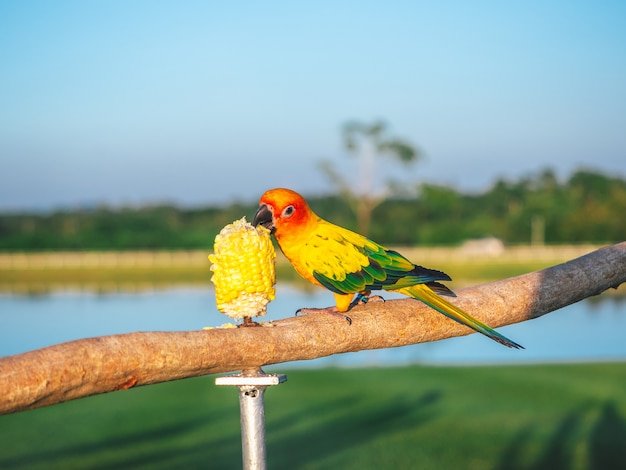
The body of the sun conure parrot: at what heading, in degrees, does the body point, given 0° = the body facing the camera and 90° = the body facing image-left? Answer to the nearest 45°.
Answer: approximately 90°

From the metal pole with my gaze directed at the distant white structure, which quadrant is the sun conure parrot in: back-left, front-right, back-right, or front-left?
front-right

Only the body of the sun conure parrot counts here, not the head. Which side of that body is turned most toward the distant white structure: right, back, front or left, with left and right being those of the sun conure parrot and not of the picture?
right
